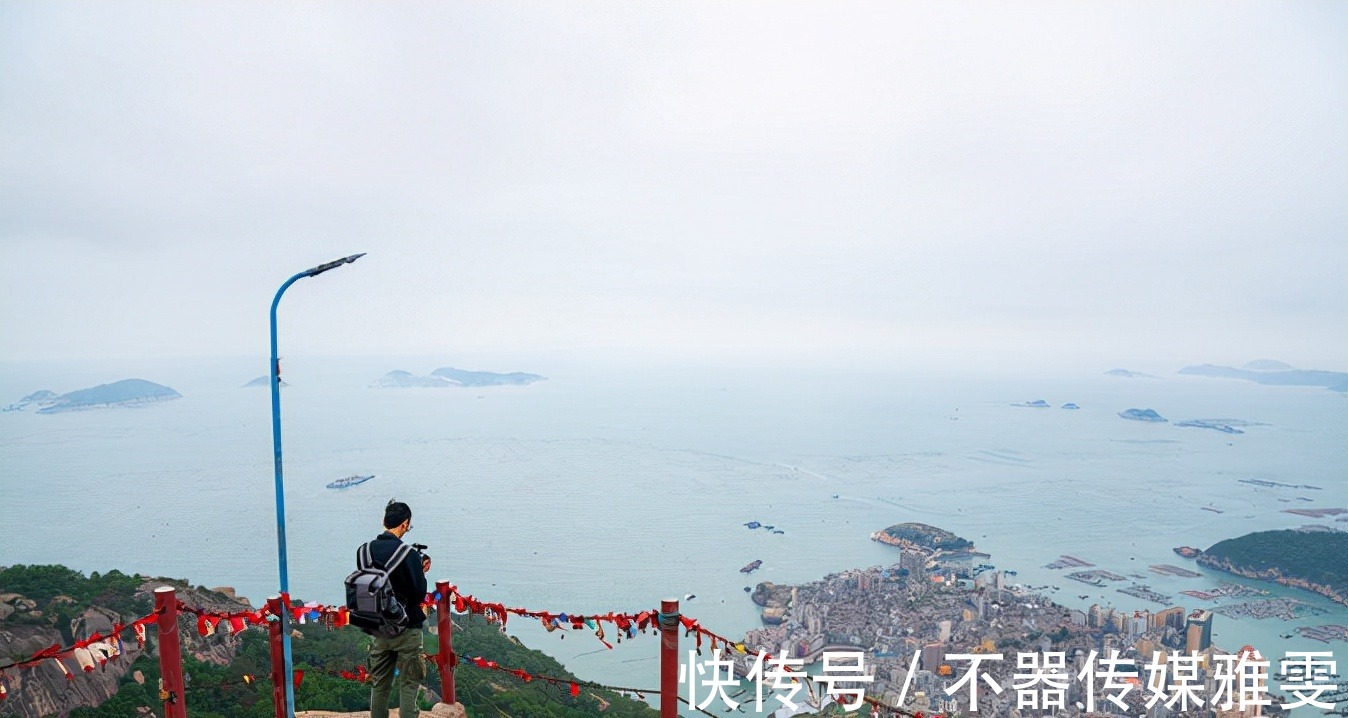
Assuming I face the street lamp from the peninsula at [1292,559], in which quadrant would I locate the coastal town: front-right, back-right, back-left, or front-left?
front-right

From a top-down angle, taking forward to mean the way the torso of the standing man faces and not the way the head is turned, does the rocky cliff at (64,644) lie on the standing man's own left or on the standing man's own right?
on the standing man's own left

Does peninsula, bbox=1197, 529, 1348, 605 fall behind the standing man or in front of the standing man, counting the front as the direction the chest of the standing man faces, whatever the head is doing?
in front

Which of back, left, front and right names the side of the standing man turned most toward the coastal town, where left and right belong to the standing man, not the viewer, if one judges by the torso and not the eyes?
front

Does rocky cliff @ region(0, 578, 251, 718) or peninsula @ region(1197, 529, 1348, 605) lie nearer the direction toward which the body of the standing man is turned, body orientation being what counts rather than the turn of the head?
the peninsula

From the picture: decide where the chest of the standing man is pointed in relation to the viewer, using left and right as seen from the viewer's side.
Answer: facing away from the viewer and to the right of the viewer

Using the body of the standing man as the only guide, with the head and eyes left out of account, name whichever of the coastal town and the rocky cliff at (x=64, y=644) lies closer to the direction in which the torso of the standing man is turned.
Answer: the coastal town
